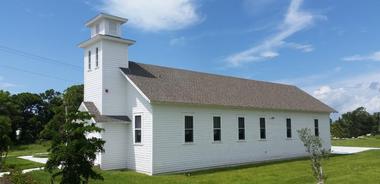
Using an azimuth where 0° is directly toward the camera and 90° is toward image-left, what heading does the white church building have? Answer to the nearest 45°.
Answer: approximately 45°

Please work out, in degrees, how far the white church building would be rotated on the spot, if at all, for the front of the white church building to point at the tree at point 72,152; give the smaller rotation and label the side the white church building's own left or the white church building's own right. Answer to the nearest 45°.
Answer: approximately 45° to the white church building's own left
